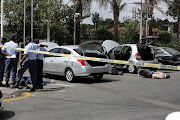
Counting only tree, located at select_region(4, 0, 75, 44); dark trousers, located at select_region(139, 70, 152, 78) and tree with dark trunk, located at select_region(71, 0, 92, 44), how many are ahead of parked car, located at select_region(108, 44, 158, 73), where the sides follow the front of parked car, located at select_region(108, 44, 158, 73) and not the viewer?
2

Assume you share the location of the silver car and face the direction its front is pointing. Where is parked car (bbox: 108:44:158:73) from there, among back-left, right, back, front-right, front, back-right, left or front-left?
right

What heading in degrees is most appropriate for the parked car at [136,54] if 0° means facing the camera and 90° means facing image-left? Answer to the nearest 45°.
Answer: approximately 135°

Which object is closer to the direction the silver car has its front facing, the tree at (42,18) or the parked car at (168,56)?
the tree

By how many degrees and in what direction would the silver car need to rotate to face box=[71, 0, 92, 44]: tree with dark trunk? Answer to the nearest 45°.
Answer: approximately 45° to its right

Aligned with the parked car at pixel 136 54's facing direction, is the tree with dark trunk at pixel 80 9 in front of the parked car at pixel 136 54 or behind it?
in front

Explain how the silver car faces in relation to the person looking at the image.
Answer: facing away from the viewer and to the left of the viewer

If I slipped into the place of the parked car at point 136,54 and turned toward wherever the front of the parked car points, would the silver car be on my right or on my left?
on my left

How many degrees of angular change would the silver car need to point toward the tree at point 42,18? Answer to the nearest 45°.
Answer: approximately 45° to its right

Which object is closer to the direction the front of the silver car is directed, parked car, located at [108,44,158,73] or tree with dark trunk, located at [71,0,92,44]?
the tree with dark trunk
